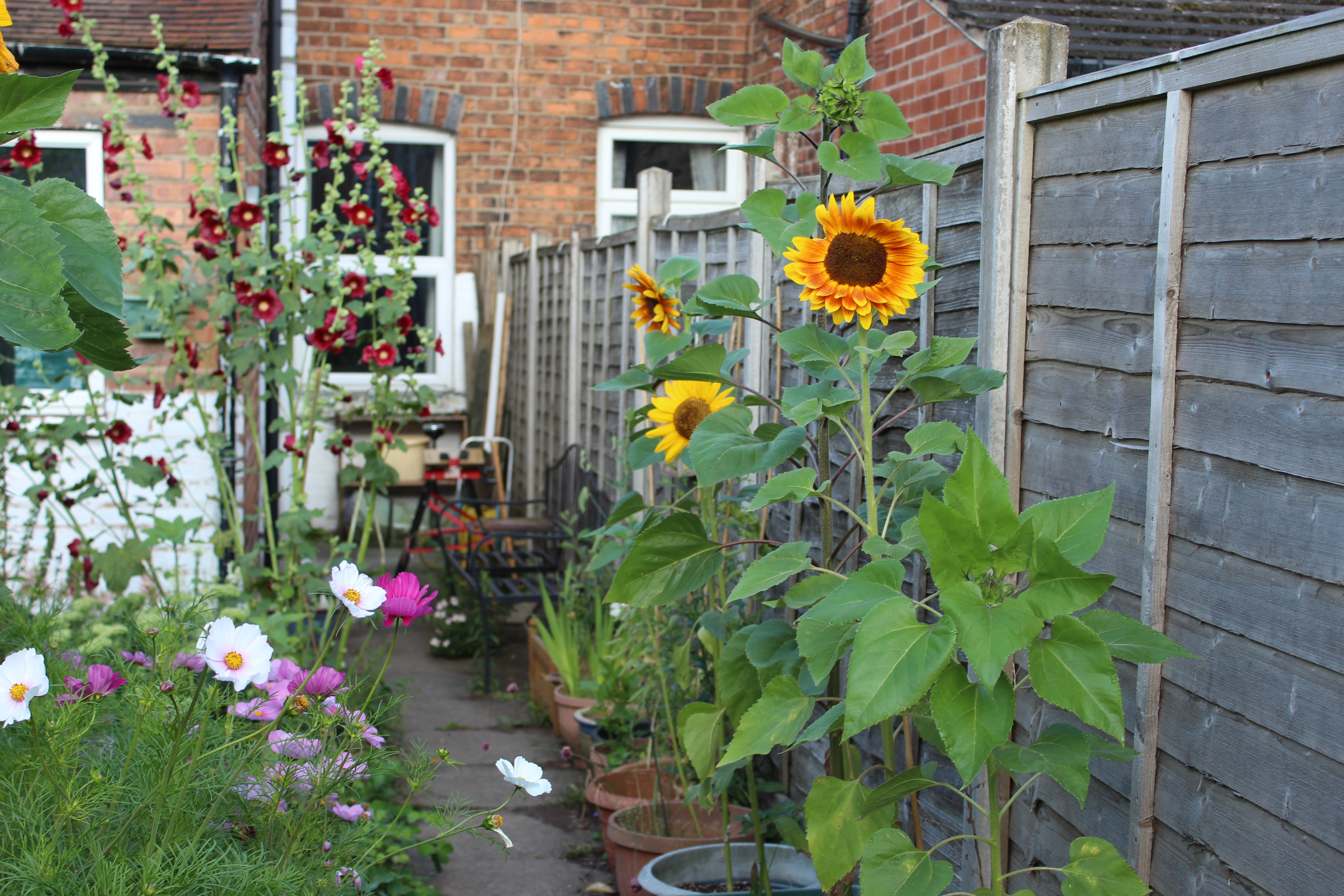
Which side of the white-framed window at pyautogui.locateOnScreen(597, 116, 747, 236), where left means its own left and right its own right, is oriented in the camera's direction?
front

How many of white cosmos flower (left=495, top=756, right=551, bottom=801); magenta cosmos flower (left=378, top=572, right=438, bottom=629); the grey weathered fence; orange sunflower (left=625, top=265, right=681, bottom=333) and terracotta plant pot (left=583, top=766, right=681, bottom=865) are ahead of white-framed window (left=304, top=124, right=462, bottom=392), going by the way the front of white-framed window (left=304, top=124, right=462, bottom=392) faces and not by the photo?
5

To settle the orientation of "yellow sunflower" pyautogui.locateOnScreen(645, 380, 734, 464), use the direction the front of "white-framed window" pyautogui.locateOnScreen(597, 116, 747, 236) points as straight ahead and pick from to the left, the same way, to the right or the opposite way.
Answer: the same way

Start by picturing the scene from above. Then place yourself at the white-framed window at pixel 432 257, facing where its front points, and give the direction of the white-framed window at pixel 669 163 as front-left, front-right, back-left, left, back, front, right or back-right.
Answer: left

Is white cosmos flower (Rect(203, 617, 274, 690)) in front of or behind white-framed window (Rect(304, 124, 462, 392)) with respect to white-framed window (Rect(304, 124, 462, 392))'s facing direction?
in front

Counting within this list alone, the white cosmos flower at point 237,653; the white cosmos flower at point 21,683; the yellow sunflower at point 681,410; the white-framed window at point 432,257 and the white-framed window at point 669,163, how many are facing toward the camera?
5

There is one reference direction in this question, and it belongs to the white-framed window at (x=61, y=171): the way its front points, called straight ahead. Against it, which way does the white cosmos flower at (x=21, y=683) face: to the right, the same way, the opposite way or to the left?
the same way

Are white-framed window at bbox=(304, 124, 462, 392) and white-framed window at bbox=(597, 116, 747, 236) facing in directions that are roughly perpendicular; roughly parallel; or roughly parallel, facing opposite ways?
roughly parallel

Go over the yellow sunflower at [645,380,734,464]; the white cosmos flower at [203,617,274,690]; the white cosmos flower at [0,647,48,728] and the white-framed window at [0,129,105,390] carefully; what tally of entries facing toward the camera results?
4

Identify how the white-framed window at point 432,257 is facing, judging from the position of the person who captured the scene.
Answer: facing the viewer

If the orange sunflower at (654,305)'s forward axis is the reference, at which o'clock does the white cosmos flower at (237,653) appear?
The white cosmos flower is roughly at 11 o'clock from the orange sunflower.

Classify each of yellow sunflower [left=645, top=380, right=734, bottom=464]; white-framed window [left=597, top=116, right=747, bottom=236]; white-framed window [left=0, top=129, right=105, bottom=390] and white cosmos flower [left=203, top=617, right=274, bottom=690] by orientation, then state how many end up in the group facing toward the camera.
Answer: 4

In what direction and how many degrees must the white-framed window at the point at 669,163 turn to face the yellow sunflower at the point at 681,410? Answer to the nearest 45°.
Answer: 0° — it already faces it

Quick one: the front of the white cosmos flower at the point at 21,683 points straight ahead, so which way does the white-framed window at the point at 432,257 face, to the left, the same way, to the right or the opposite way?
the same way

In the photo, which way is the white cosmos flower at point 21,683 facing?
toward the camera
